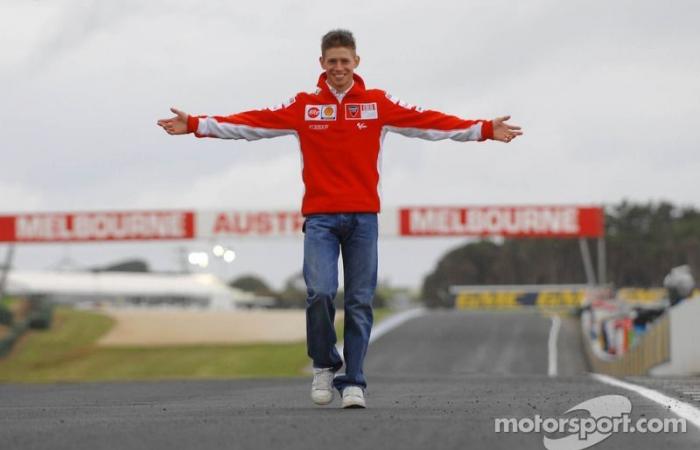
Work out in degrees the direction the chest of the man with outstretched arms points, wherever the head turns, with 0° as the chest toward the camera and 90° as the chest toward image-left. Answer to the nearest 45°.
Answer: approximately 0°

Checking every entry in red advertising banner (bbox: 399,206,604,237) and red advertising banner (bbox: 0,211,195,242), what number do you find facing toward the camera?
2

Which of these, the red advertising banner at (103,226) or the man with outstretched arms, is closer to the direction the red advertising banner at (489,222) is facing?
the man with outstretched arms

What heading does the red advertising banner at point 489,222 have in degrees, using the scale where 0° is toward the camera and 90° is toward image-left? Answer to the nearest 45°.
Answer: approximately 0°

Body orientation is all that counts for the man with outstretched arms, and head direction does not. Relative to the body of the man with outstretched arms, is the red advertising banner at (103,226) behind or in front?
behind

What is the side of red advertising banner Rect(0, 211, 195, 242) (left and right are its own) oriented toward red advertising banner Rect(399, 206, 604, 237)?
left

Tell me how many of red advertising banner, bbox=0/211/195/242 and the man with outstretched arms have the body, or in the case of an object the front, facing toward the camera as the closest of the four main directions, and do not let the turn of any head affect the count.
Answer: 2

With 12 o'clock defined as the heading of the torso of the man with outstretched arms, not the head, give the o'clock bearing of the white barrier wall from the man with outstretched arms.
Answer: The white barrier wall is roughly at 7 o'clock from the man with outstretched arms.

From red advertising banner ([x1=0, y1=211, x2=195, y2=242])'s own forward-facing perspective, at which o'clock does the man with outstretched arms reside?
The man with outstretched arms is roughly at 12 o'clock from the red advertising banner.

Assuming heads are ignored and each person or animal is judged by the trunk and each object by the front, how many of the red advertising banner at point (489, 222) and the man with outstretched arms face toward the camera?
2

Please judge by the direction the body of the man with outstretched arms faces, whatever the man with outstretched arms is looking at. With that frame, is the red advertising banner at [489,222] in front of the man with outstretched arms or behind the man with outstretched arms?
behind
